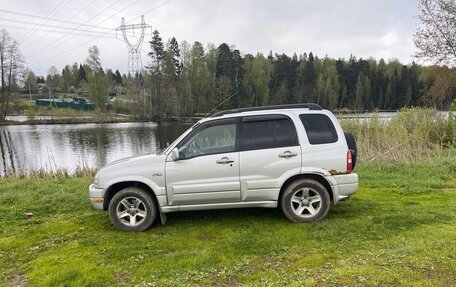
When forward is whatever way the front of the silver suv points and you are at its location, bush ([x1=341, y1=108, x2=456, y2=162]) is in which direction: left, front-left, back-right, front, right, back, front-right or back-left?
back-right

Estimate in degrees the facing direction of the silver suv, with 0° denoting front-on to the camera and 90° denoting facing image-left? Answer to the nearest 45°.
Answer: approximately 90°
